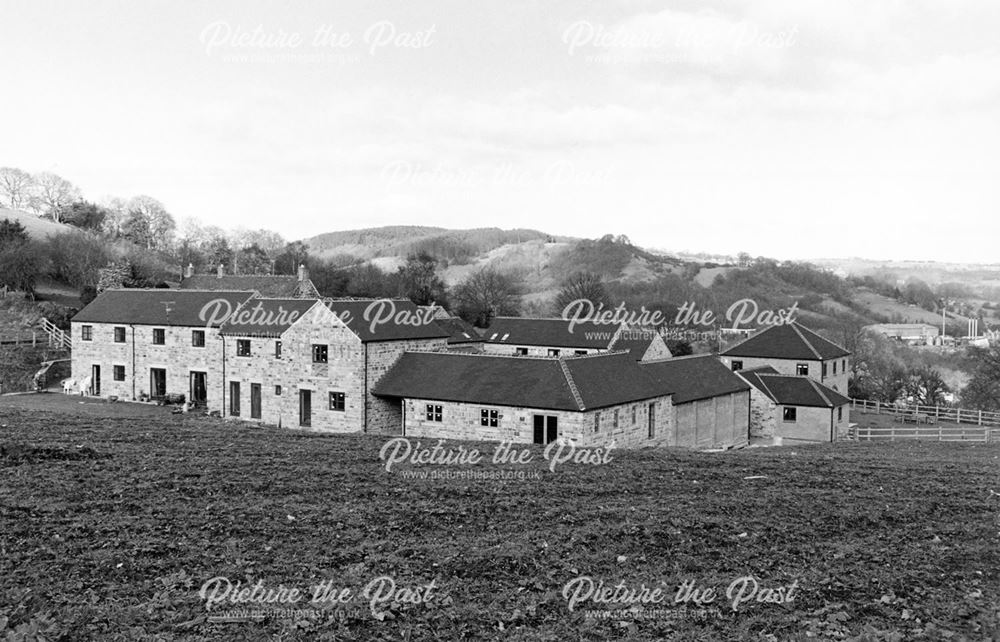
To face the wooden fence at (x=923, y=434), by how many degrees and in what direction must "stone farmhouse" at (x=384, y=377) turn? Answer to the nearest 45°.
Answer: approximately 135° to its left

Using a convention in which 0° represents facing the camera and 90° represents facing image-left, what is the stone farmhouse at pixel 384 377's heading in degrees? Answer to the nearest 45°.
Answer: approximately 45°

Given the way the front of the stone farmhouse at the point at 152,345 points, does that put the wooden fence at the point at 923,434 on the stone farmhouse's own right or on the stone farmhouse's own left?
on the stone farmhouse's own left

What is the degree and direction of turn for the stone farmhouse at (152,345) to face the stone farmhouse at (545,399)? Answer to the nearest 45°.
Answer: approximately 90° to its left

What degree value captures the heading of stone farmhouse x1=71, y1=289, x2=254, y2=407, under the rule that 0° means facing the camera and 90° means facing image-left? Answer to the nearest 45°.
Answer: approximately 45°

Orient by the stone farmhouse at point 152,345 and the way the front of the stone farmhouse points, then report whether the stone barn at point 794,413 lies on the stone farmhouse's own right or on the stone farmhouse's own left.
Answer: on the stone farmhouse's own left

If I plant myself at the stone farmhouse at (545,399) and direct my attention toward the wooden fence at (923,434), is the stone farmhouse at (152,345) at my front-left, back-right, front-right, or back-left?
back-left
